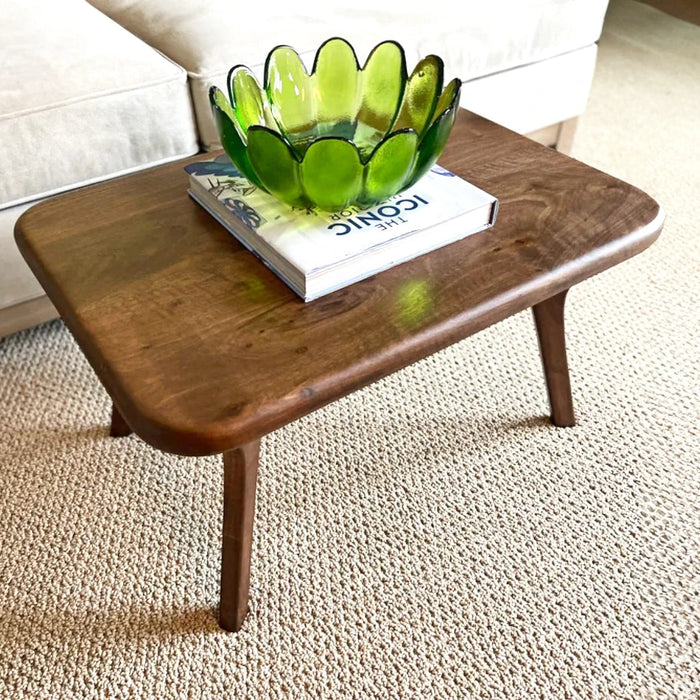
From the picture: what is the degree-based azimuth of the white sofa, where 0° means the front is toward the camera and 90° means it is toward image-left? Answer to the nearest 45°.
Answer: approximately 315°

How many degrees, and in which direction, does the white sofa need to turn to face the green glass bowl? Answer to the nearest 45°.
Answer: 0° — it already faces it

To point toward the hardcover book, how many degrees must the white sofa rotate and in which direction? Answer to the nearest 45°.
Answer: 0° — it already faces it
